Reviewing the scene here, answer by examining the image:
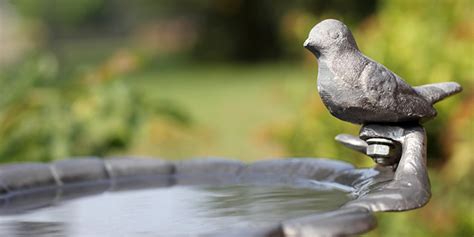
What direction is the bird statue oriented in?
to the viewer's left
